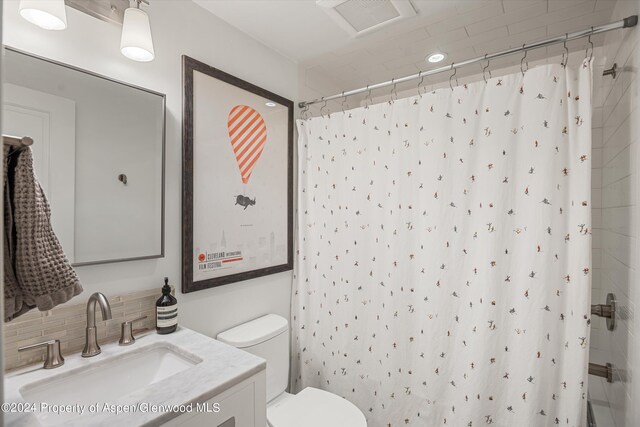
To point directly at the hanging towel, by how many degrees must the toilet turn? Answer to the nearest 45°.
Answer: approximately 90° to its right

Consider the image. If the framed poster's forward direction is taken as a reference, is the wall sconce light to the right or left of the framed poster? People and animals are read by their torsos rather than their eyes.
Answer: on its right

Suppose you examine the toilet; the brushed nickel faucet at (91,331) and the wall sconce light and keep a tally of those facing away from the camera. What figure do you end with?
0

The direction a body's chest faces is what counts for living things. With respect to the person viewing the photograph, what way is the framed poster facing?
facing the viewer and to the right of the viewer

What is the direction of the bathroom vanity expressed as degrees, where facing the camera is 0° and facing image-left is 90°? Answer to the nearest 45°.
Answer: approximately 315°

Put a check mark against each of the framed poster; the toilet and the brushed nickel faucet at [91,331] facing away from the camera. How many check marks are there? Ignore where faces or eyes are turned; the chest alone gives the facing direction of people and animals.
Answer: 0

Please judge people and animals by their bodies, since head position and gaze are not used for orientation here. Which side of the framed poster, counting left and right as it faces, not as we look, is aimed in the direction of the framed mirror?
right
